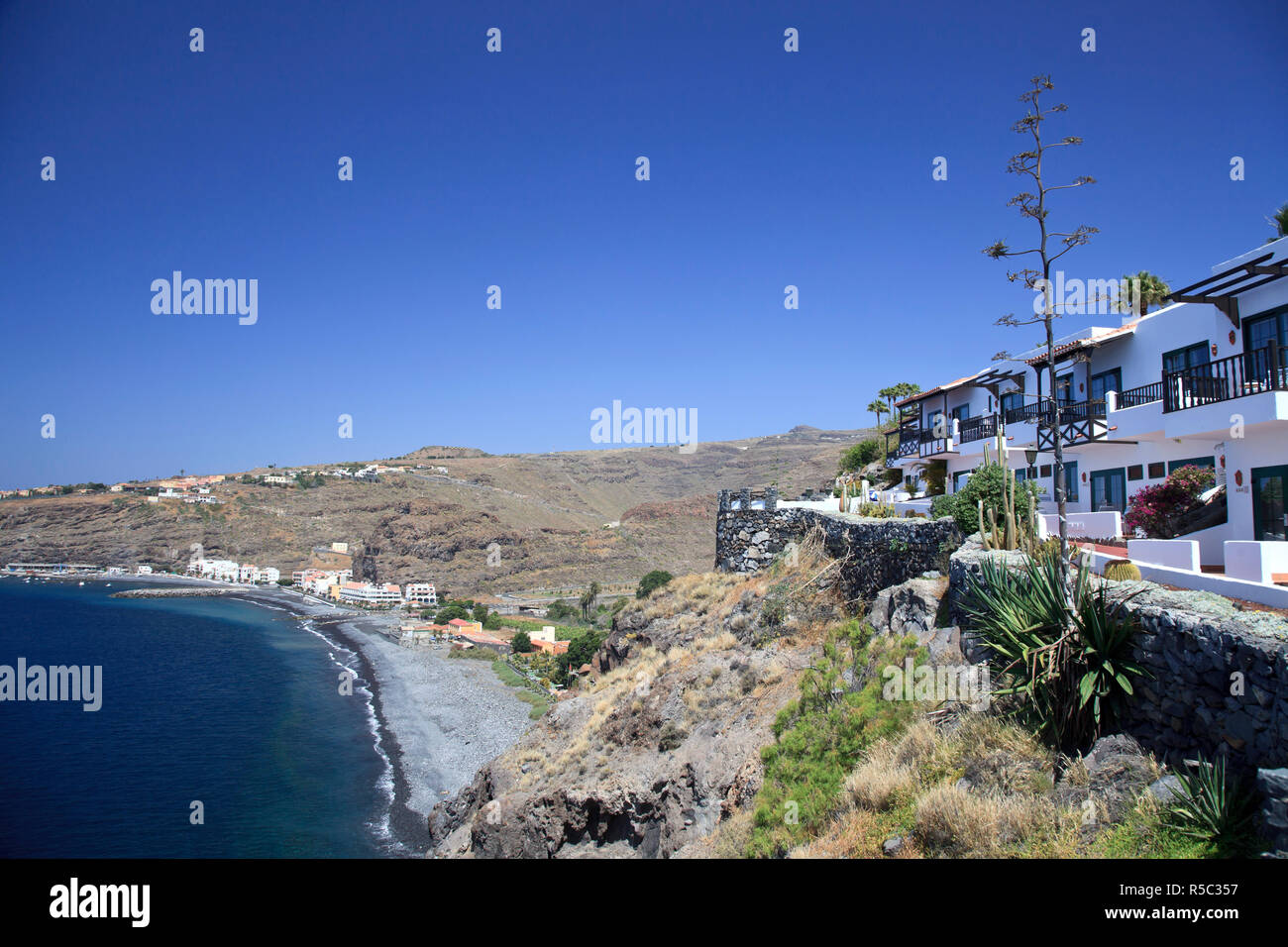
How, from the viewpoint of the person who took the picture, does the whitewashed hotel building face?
facing the viewer and to the left of the viewer

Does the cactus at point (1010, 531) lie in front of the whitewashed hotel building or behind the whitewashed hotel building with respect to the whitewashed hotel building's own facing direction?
in front

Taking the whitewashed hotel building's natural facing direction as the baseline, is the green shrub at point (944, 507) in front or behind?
in front

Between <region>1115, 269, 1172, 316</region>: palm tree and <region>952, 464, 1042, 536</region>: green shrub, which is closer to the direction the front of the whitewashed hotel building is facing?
the green shrub

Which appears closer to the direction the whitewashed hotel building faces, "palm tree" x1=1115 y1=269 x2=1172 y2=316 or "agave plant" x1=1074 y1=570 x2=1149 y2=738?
the agave plant

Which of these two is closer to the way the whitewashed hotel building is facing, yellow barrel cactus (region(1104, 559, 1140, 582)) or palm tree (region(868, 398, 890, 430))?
the yellow barrel cactus

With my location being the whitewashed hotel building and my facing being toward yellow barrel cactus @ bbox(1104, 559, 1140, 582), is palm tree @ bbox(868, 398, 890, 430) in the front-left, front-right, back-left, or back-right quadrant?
back-right

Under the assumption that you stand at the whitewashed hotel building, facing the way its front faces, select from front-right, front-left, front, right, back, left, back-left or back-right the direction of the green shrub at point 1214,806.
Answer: front-left

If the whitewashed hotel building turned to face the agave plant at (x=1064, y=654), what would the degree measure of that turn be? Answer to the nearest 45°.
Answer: approximately 45° to its left
